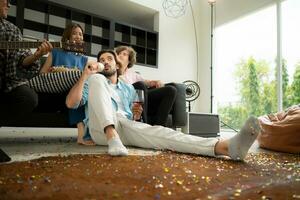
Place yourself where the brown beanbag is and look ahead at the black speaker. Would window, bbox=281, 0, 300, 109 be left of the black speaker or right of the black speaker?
right

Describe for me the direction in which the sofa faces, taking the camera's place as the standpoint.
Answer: facing the viewer

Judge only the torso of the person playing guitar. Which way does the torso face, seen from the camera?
toward the camera

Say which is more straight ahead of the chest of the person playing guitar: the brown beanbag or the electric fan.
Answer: the brown beanbag

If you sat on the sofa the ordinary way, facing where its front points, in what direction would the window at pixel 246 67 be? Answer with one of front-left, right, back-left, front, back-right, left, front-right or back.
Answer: back-left

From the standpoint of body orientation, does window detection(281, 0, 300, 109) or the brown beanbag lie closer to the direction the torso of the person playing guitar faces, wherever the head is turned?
the brown beanbag

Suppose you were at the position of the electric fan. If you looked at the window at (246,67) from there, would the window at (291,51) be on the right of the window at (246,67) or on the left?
right

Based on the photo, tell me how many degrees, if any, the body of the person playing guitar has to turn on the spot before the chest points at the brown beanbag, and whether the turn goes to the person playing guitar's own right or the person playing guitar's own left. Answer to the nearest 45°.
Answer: approximately 90° to the person playing guitar's own left

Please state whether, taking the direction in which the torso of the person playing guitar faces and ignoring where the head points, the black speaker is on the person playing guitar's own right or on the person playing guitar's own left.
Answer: on the person playing guitar's own left
